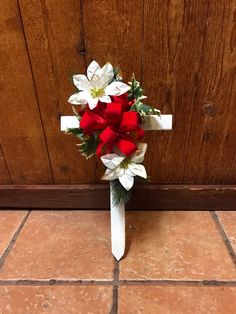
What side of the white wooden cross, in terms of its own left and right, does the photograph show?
front
